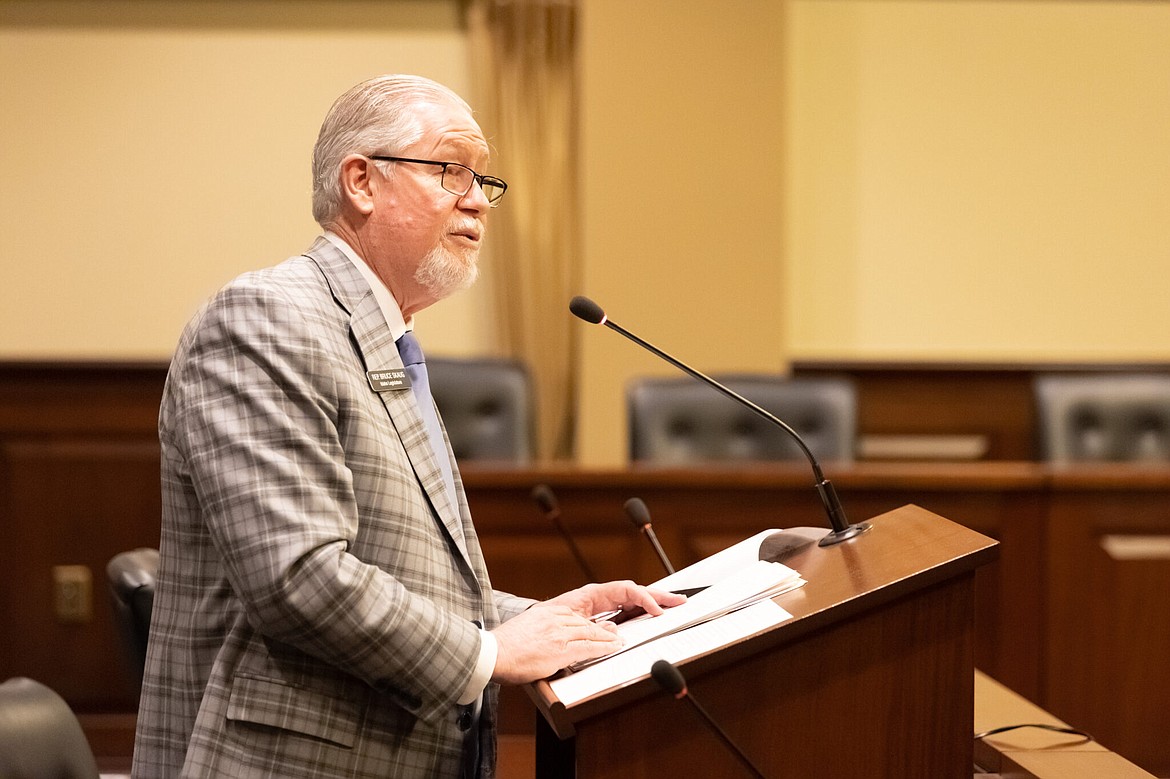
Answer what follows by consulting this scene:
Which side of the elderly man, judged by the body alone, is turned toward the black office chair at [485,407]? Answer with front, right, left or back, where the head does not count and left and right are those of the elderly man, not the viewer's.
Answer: left

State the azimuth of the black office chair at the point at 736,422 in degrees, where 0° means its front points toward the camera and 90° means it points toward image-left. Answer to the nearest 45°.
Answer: approximately 0°

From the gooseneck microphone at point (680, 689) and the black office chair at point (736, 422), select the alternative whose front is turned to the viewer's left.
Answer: the gooseneck microphone

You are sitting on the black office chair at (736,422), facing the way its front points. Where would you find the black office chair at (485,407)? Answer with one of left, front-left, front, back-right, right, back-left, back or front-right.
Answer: right

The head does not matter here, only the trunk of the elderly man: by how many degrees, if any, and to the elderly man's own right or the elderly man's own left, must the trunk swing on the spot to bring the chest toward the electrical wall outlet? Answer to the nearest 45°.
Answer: approximately 90° to the elderly man's own left

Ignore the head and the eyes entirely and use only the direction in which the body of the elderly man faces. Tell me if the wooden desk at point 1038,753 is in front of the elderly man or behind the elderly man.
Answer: in front

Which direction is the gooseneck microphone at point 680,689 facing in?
to the viewer's left

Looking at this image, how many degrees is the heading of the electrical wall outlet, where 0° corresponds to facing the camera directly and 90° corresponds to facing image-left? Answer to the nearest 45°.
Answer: approximately 0°

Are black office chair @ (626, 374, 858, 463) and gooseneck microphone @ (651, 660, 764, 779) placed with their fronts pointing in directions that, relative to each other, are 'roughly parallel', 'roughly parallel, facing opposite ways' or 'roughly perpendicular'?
roughly perpendicular

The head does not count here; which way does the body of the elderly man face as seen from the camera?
to the viewer's right

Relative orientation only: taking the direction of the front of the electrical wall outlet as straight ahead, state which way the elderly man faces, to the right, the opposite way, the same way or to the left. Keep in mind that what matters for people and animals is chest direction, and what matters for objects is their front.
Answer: to the left

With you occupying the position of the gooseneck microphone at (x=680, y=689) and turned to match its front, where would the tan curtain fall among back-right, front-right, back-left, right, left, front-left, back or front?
right
